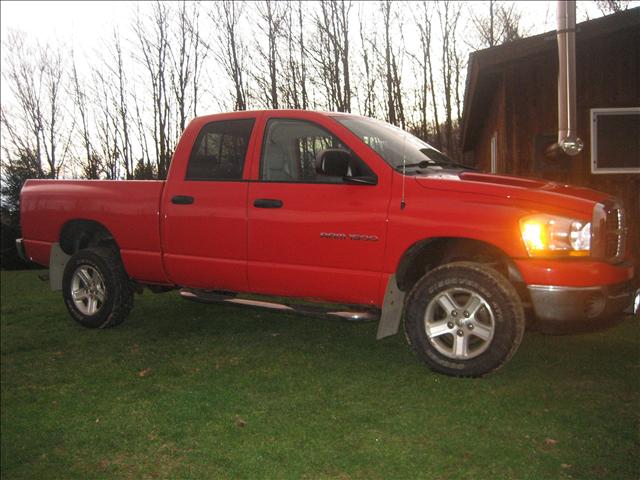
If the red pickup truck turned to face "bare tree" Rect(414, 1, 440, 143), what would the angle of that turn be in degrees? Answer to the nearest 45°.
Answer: approximately 135° to its left

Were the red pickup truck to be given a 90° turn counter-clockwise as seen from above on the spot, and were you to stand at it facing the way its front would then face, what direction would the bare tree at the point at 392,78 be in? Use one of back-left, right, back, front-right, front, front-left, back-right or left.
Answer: front-left

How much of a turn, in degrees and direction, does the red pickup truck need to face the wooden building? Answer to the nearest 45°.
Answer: approximately 90° to its left

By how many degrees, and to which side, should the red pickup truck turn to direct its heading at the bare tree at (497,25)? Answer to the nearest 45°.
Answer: approximately 135° to its left

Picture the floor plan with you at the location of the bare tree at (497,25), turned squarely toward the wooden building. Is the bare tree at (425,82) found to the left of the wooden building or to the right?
right

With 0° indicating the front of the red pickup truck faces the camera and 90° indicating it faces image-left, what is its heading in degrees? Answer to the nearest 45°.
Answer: approximately 315°
